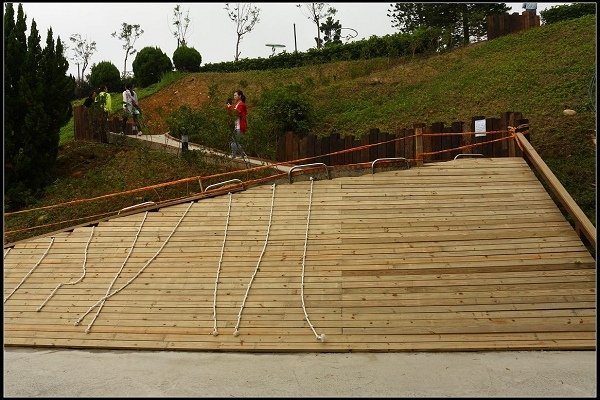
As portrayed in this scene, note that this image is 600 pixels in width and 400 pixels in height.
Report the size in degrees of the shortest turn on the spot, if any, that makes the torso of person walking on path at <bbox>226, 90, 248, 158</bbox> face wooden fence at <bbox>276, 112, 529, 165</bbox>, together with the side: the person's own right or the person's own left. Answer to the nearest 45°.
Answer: approximately 135° to the person's own left

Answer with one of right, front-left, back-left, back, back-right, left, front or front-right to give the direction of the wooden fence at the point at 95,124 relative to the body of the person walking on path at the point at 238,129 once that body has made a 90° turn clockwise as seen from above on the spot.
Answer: front-left

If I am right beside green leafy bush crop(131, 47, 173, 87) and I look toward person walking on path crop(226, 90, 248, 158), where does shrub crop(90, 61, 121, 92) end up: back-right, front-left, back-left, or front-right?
back-right

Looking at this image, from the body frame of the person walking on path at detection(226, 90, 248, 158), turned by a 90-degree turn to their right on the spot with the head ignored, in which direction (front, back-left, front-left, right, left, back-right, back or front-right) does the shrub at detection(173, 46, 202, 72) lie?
front

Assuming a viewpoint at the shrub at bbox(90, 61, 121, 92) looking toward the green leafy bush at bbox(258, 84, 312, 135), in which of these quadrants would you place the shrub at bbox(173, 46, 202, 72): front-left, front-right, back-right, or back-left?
front-left

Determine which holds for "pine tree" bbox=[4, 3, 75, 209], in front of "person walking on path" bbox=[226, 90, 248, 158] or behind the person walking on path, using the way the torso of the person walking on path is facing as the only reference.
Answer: in front

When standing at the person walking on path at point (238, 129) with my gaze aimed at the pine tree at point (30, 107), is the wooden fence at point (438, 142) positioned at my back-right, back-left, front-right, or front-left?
back-left

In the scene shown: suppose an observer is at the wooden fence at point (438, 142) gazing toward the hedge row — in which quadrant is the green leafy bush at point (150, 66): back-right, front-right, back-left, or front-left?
front-left

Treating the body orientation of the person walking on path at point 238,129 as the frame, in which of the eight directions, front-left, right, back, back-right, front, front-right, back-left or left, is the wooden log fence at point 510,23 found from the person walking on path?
back-right

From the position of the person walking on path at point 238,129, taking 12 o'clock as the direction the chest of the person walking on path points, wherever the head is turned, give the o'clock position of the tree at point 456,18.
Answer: The tree is roughly at 4 o'clock from the person walking on path.

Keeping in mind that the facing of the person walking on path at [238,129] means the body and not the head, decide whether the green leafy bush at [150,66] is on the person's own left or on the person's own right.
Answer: on the person's own right

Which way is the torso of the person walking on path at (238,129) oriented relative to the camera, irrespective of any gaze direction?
to the viewer's left

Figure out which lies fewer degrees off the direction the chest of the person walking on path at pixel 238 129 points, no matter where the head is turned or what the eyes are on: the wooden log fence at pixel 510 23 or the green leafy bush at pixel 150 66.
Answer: the green leafy bush

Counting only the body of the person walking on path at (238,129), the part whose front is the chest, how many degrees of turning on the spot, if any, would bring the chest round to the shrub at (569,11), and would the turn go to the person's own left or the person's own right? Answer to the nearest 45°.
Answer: approximately 135° to the person's own right

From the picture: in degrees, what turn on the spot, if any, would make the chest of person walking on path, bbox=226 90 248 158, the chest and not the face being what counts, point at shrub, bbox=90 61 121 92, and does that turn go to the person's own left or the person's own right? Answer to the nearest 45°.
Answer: approximately 90° to the person's own right
